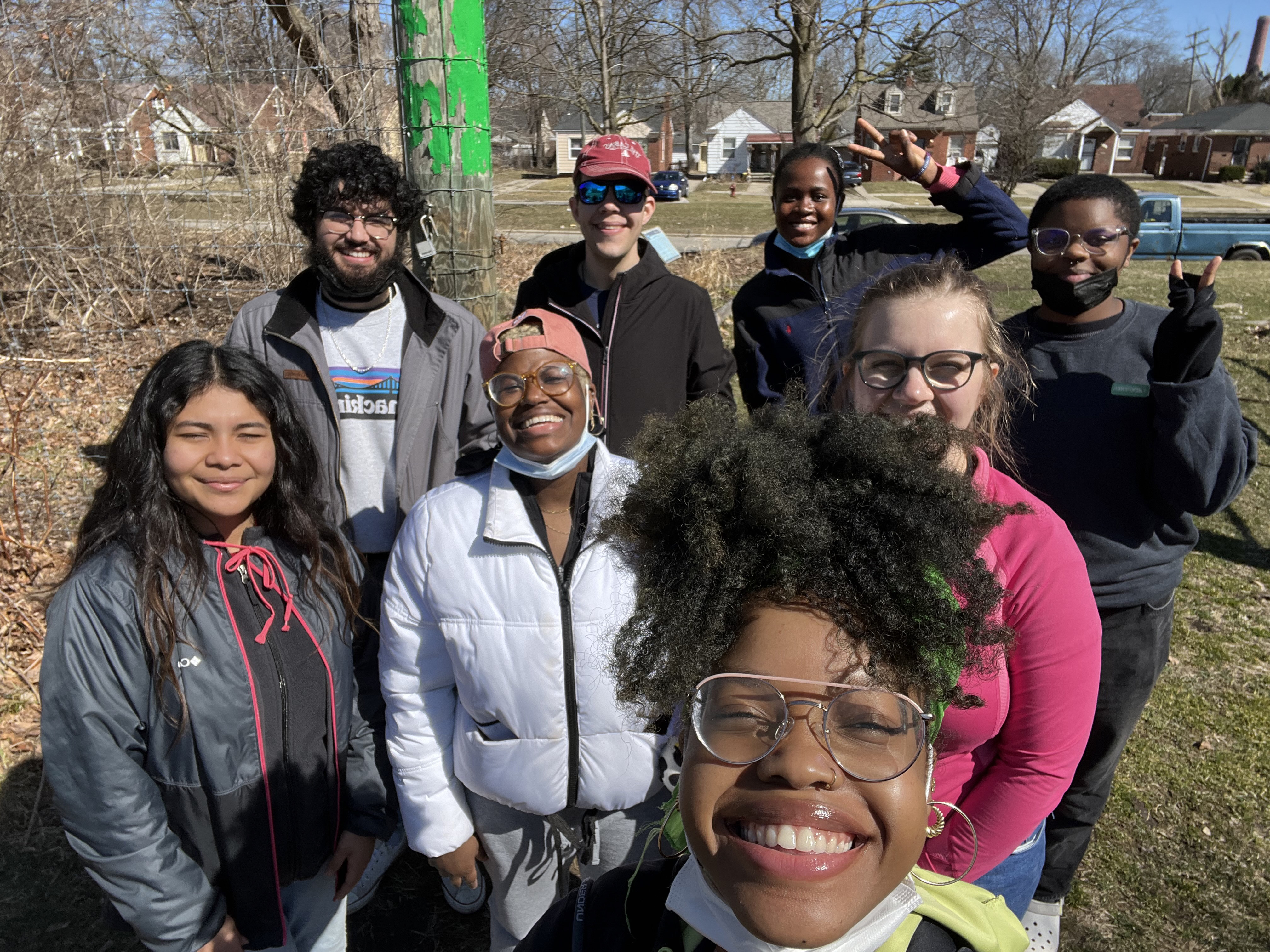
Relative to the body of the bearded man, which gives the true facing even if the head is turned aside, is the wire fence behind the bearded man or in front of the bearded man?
behind

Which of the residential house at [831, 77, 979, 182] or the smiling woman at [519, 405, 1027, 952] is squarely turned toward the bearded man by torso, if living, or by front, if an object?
the residential house

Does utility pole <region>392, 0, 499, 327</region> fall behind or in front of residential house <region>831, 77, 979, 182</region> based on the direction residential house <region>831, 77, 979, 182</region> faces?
in front

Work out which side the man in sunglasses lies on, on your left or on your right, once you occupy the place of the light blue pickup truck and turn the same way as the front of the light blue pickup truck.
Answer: on your left

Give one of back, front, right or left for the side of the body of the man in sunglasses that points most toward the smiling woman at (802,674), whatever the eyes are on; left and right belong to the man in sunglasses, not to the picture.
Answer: front

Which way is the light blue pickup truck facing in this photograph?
to the viewer's left

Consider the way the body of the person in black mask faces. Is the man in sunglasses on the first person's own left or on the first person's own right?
on the first person's own right

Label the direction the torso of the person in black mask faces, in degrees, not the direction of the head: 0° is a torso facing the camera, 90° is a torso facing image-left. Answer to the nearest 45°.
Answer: approximately 0°

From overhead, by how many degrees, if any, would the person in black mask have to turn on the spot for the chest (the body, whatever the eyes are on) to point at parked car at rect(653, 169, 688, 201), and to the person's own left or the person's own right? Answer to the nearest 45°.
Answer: approximately 135° to the person's own right
